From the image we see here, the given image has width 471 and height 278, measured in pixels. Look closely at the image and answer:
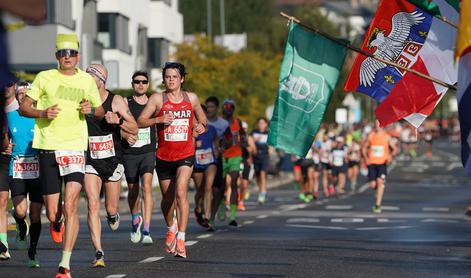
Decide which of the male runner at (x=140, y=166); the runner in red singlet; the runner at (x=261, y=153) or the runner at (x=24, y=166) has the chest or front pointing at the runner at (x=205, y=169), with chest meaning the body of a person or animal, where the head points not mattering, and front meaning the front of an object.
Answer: the runner at (x=261, y=153)

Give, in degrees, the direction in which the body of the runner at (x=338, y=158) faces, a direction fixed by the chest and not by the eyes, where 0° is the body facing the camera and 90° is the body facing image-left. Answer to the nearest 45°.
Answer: approximately 0°

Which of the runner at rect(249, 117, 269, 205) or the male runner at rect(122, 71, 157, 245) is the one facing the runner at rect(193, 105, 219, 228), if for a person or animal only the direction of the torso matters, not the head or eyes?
the runner at rect(249, 117, 269, 205)

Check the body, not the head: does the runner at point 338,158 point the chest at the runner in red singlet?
yes

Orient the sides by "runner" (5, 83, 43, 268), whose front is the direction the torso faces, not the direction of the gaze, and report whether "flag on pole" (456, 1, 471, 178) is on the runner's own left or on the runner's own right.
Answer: on the runner's own left

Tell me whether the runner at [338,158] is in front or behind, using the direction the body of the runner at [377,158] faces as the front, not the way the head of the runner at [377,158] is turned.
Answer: behind

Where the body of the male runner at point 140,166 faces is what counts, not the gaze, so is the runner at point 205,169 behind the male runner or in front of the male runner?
behind

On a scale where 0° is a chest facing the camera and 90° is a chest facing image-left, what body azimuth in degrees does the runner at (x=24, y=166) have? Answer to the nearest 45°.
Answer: approximately 0°
